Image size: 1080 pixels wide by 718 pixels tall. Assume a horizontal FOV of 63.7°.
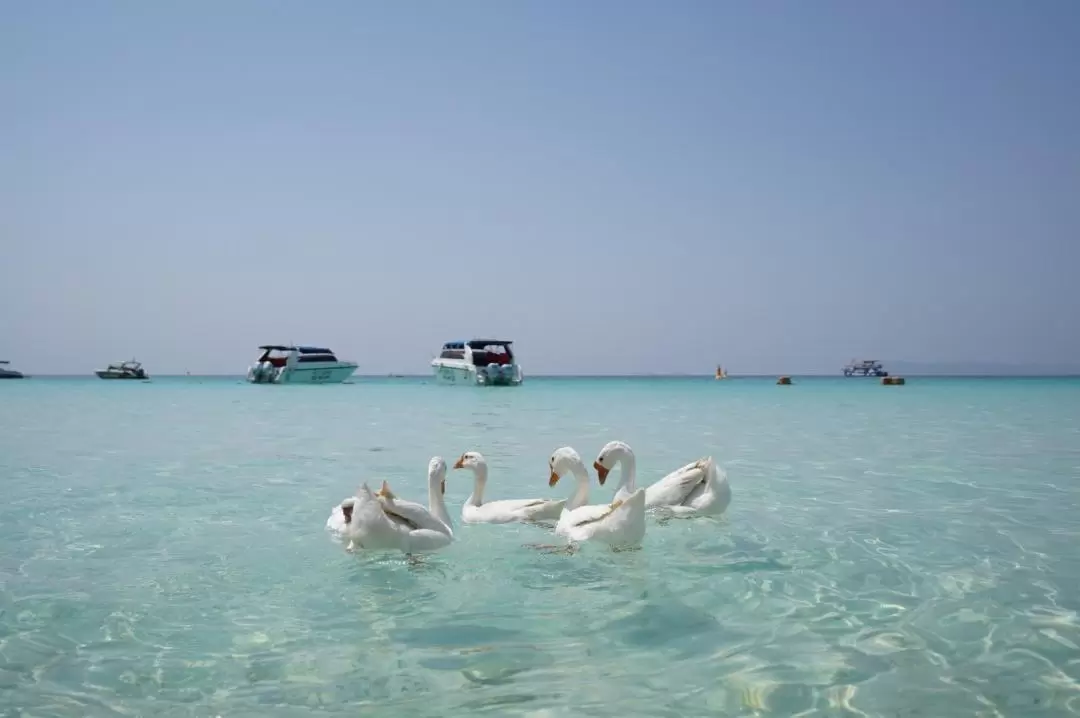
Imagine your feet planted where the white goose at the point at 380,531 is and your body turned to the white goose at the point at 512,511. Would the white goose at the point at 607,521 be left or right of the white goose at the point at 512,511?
right

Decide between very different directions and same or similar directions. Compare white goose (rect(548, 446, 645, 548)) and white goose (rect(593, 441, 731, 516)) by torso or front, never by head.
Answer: same or similar directions

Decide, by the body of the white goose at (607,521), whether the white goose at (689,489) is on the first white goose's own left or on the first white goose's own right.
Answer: on the first white goose's own right

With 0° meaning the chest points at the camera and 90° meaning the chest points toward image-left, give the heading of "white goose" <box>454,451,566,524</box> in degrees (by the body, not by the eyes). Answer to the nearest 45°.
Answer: approximately 90°

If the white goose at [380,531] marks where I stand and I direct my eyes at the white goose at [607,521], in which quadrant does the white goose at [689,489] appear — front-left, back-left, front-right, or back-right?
front-left

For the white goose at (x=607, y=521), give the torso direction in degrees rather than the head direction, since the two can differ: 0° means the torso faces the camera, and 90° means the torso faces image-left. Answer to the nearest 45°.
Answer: approximately 90°

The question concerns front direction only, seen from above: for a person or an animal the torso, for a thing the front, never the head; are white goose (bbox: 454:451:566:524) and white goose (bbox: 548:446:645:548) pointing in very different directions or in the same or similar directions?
same or similar directions

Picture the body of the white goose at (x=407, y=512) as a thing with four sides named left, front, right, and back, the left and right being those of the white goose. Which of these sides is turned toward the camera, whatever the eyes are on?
right

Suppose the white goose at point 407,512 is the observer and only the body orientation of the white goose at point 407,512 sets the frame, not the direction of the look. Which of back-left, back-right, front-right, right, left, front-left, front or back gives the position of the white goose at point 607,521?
front

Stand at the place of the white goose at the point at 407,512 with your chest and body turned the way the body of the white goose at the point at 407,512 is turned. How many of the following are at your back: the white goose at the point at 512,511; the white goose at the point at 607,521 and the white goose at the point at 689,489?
0

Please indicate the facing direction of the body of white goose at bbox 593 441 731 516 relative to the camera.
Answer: to the viewer's left
